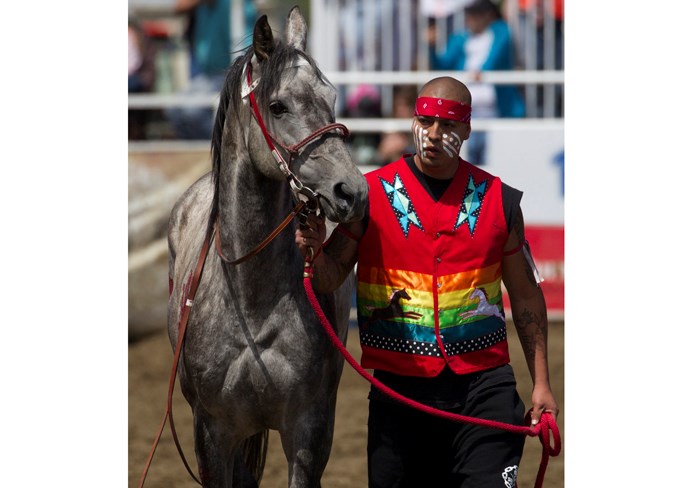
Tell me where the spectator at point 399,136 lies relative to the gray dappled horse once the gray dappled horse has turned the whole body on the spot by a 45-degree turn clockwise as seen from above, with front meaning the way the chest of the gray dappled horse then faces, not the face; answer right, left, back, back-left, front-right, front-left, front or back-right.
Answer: back-right

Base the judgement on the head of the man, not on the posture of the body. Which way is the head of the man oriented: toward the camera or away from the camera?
toward the camera

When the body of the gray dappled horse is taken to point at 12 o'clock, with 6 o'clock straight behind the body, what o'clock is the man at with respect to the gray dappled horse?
The man is roughly at 10 o'clock from the gray dappled horse.

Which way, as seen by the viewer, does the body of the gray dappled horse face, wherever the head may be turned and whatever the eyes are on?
toward the camera

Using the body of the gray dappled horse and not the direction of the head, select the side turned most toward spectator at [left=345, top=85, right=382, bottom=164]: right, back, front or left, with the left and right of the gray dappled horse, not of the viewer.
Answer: back

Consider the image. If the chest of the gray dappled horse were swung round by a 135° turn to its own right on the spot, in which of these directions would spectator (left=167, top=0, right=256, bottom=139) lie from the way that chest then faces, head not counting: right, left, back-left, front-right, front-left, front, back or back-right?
front-right

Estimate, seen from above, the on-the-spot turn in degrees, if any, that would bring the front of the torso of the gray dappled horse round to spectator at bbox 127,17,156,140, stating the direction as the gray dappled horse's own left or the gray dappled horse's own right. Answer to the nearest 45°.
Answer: approximately 180°

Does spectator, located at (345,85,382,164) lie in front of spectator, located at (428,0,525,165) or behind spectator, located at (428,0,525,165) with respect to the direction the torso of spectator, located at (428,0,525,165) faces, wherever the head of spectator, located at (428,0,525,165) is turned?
in front

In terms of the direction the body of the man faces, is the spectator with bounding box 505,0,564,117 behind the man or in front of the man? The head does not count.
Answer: behind

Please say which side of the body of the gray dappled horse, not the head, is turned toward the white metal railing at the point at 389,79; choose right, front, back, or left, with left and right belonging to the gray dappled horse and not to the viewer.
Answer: back

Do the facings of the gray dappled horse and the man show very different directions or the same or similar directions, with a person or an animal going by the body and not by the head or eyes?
same or similar directions

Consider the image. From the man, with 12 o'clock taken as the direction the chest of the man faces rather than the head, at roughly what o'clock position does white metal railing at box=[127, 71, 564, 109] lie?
The white metal railing is roughly at 6 o'clock from the man.

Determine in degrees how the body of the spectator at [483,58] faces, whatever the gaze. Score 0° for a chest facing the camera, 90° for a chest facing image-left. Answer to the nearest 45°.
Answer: approximately 45°

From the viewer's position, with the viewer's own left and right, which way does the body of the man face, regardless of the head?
facing the viewer

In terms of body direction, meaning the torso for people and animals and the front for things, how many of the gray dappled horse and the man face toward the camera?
2
